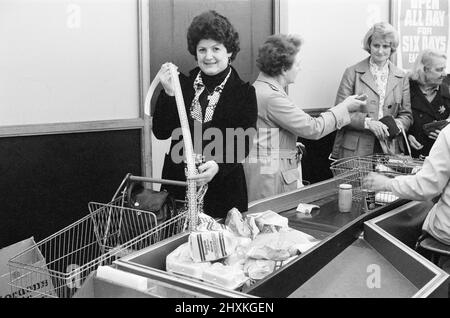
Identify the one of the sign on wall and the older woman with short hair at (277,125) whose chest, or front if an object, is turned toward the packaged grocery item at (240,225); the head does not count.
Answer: the sign on wall

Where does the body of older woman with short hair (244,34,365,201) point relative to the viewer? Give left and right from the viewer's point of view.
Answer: facing to the right of the viewer

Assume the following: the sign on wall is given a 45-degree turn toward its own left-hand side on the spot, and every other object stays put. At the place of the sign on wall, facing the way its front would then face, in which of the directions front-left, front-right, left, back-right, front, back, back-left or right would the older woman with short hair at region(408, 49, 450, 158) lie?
front-right

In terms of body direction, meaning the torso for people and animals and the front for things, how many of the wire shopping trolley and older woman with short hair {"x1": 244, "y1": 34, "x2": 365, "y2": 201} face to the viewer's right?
1

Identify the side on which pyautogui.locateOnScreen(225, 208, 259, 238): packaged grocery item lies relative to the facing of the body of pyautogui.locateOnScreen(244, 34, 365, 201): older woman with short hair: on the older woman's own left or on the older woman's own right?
on the older woman's own right

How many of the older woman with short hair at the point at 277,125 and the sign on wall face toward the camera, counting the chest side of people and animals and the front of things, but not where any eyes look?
1

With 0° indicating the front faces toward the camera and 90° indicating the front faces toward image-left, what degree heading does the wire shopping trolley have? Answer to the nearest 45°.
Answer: approximately 45°

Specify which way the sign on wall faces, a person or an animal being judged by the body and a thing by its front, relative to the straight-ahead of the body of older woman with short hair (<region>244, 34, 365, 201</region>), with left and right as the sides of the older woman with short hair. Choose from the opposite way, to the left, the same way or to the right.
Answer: to the right

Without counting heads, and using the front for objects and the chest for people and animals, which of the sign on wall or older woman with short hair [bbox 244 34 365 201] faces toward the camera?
the sign on wall

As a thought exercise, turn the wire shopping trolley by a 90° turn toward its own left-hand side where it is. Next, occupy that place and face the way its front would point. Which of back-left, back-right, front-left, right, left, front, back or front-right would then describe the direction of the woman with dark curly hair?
left

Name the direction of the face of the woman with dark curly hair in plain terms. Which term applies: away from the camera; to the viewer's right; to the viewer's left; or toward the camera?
toward the camera

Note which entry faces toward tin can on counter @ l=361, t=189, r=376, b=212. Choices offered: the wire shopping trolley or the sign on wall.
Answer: the sign on wall

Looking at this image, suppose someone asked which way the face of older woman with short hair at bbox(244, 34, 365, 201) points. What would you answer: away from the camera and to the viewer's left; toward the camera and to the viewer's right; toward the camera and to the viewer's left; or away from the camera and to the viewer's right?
away from the camera and to the viewer's right

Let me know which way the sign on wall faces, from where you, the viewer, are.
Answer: facing the viewer
